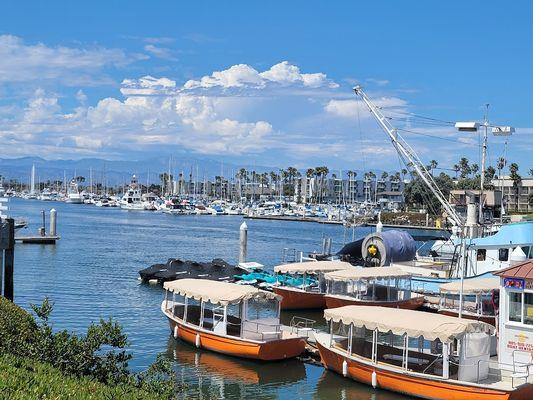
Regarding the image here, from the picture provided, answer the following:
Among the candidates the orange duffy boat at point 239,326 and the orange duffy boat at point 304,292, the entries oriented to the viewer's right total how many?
0

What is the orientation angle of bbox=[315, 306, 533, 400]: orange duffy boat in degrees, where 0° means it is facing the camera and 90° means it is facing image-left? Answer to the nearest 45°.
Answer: approximately 135°

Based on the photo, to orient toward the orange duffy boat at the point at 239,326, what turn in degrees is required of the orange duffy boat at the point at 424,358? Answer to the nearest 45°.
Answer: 0° — it already faces it

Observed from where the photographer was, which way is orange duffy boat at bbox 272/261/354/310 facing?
facing to the left of the viewer

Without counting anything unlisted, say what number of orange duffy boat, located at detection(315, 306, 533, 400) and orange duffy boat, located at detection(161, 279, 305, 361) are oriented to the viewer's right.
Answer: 0

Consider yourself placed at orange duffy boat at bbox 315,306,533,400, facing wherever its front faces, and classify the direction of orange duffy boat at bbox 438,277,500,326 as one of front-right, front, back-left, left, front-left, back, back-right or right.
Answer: front-right

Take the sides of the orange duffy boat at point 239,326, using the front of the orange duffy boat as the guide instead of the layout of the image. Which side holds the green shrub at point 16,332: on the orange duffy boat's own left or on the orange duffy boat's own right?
on the orange duffy boat's own left

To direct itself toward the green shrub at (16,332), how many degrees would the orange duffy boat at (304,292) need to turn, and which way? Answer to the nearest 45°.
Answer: approximately 90° to its left

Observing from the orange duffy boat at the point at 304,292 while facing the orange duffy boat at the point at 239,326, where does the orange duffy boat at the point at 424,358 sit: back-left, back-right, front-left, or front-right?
front-left

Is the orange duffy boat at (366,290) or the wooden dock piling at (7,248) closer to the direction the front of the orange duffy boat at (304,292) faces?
the wooden dock piling

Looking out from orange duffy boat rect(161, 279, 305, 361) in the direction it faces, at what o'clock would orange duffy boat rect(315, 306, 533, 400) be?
orange duffy boat rect(315, 306, 533, 400) is roughly at 6 o'clock from orange duffy boat rect(161, 279, 305, 361).

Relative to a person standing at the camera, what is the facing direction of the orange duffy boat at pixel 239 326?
facing away from the viewer and to the left of the viewer

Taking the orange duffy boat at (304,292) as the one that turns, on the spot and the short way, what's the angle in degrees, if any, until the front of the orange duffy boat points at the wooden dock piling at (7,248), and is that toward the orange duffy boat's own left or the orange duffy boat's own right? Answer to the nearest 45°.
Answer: approximately 45° to the orange duffy boat's own left

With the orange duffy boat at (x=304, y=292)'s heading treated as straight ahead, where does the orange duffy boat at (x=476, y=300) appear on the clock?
the orange duffy boat at (x=476, y=300) is roughly at 7 o'clock from the orange duffy boat at (x=304, y=292).

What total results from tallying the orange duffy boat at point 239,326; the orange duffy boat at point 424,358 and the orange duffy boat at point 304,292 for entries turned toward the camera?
0
